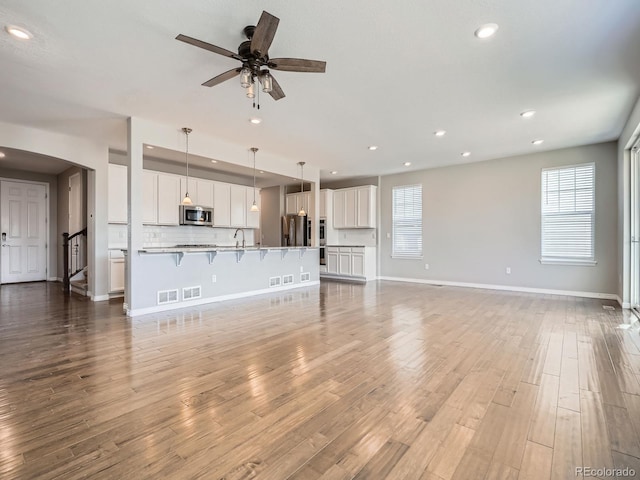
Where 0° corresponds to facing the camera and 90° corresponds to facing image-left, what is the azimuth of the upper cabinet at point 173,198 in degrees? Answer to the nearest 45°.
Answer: approximately 315°

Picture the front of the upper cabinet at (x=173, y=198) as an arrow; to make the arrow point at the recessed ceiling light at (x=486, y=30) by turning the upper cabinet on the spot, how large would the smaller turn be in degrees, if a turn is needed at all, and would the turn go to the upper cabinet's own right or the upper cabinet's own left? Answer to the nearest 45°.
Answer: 0° — it already faces it

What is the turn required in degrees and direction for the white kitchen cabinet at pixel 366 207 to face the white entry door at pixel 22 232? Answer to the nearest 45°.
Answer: approximately 45° to its right

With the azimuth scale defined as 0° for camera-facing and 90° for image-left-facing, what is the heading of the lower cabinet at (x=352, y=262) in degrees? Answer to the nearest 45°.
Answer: approximately 45°

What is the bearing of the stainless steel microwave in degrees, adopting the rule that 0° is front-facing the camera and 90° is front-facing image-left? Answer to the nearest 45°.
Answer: approximately 315°

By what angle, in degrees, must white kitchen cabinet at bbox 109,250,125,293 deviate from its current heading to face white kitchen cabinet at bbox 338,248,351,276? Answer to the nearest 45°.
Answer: approximately 90° to its left

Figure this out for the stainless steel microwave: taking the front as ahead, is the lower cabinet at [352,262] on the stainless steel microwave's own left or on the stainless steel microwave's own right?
on the stainless steel microwave's own left
